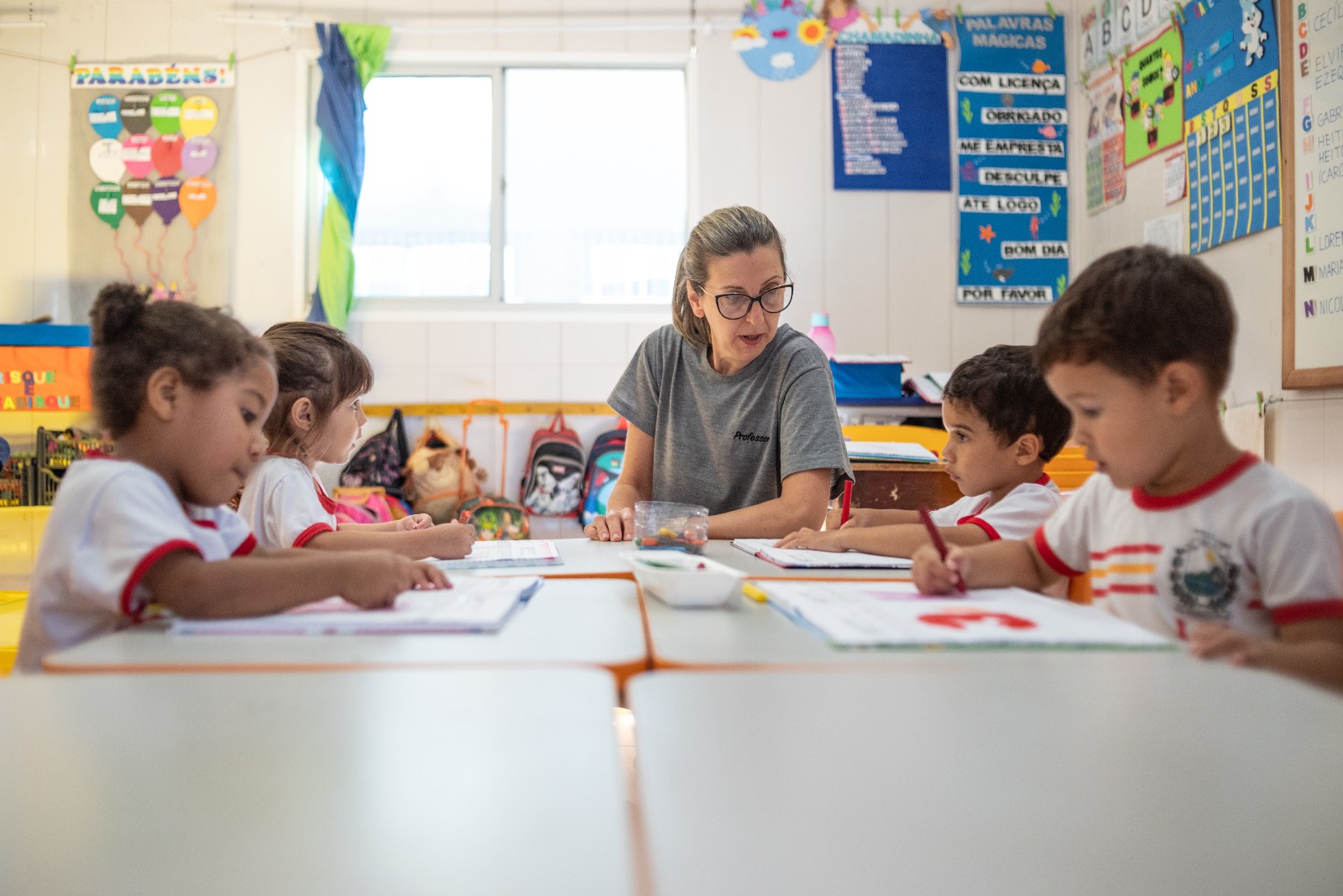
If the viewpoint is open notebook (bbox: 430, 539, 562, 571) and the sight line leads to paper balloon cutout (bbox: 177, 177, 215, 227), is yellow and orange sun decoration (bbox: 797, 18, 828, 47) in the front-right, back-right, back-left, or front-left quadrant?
front-right

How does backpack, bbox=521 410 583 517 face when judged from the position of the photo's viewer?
facing the viewer

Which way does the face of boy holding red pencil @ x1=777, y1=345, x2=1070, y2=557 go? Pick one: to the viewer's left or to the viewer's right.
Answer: to the viewer's left

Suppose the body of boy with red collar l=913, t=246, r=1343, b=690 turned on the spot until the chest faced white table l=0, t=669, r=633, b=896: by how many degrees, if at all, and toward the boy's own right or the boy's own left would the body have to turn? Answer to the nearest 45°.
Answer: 0° — they already face it

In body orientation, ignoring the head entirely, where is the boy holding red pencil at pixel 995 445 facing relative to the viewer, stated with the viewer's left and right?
facing to the left of the viewer

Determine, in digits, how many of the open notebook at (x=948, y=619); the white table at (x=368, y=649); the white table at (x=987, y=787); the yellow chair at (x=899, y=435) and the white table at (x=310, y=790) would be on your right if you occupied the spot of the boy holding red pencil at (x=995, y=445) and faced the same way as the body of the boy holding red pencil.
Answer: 1

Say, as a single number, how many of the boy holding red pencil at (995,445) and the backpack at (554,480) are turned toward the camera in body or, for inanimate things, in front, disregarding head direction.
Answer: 1

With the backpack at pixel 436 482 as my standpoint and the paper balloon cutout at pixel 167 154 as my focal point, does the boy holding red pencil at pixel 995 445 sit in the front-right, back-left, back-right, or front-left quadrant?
back-left

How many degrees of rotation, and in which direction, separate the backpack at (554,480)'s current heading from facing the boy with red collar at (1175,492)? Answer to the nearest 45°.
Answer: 0° — it already faces them

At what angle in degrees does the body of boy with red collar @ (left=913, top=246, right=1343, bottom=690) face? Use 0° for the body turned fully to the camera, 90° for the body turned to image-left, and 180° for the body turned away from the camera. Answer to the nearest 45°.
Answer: approximately 45°

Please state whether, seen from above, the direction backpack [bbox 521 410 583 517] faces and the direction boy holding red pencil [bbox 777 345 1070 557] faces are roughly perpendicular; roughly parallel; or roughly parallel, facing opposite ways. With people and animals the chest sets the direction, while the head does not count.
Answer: roughly perpendicular

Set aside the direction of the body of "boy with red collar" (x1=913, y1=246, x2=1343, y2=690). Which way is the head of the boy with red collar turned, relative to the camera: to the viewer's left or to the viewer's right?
to the viewer's left
